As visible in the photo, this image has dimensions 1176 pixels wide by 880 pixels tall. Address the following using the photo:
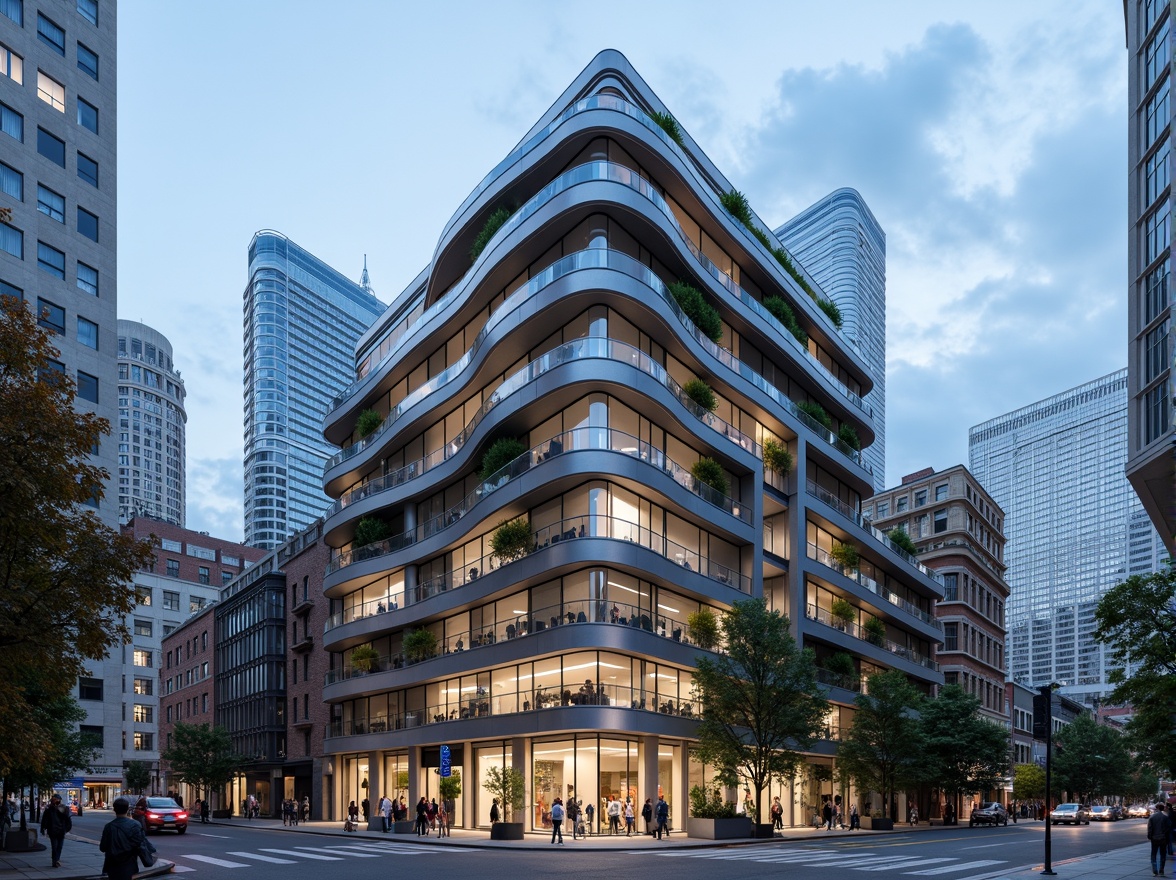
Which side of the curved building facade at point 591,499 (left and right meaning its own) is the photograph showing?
front

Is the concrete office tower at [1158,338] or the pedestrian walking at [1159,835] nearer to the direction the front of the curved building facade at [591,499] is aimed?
the pedestrian walking

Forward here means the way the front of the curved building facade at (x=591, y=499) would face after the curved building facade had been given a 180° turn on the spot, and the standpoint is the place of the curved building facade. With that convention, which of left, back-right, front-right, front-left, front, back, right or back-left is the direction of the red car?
left

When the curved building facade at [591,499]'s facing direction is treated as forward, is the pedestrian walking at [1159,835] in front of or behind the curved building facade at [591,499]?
in front

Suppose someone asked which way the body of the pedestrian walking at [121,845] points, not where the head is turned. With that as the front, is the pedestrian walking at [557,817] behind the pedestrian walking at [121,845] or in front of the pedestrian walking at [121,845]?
in front

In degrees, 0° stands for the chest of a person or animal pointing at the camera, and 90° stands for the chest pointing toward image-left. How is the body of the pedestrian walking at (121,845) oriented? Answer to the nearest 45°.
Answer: approximately 180°

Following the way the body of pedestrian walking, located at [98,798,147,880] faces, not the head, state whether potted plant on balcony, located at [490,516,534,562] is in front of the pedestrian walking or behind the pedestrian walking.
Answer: in front
